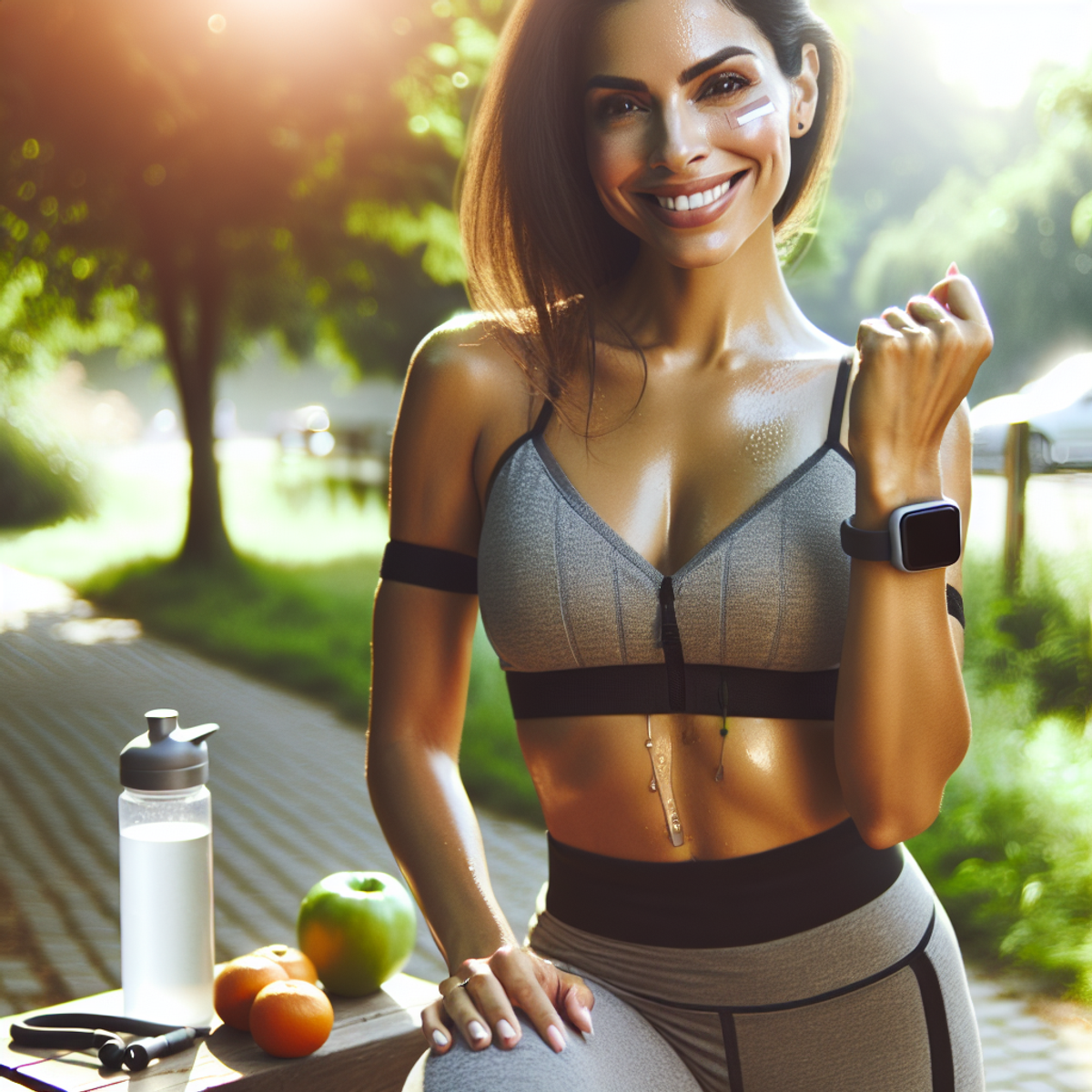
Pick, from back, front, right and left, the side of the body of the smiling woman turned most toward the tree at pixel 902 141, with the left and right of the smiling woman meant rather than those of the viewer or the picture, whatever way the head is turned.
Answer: back

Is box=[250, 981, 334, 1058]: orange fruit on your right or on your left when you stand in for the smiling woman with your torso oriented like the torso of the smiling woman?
on your right

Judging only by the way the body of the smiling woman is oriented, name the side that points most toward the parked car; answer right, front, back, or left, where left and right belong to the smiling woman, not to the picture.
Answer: back

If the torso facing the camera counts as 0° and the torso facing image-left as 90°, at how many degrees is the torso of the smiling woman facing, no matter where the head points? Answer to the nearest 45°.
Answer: approximately 0°

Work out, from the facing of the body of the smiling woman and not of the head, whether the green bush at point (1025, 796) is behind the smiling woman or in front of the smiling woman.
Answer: behind

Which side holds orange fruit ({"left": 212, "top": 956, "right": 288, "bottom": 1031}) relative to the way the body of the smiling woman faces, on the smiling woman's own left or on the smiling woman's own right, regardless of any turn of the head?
on the smiling woman's own right

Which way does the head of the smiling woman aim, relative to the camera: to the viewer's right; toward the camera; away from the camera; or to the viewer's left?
toward the camera
